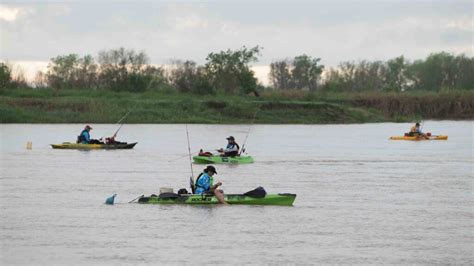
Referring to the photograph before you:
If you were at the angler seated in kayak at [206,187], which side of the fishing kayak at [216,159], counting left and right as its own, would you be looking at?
left

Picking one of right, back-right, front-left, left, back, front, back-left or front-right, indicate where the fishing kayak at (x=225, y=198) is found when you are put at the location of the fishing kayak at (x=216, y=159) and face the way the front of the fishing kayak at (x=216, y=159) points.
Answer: left

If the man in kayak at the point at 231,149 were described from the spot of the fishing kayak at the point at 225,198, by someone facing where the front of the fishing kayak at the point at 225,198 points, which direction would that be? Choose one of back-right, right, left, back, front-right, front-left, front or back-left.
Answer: left

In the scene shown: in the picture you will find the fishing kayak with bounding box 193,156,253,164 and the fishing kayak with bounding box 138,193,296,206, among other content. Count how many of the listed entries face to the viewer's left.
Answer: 1

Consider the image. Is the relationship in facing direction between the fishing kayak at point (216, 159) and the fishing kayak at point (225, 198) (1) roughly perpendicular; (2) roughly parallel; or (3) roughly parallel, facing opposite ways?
roughly parallel, facing opposite ways

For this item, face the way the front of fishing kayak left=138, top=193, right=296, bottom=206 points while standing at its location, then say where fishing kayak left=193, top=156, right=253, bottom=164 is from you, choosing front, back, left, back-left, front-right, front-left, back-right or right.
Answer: left

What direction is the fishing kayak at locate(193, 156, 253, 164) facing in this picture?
to the viewer's left

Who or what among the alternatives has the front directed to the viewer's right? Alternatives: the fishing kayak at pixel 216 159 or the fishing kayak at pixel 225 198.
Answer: the fishing kayak at pixel 225 198

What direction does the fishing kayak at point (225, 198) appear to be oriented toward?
to the viewer's right
